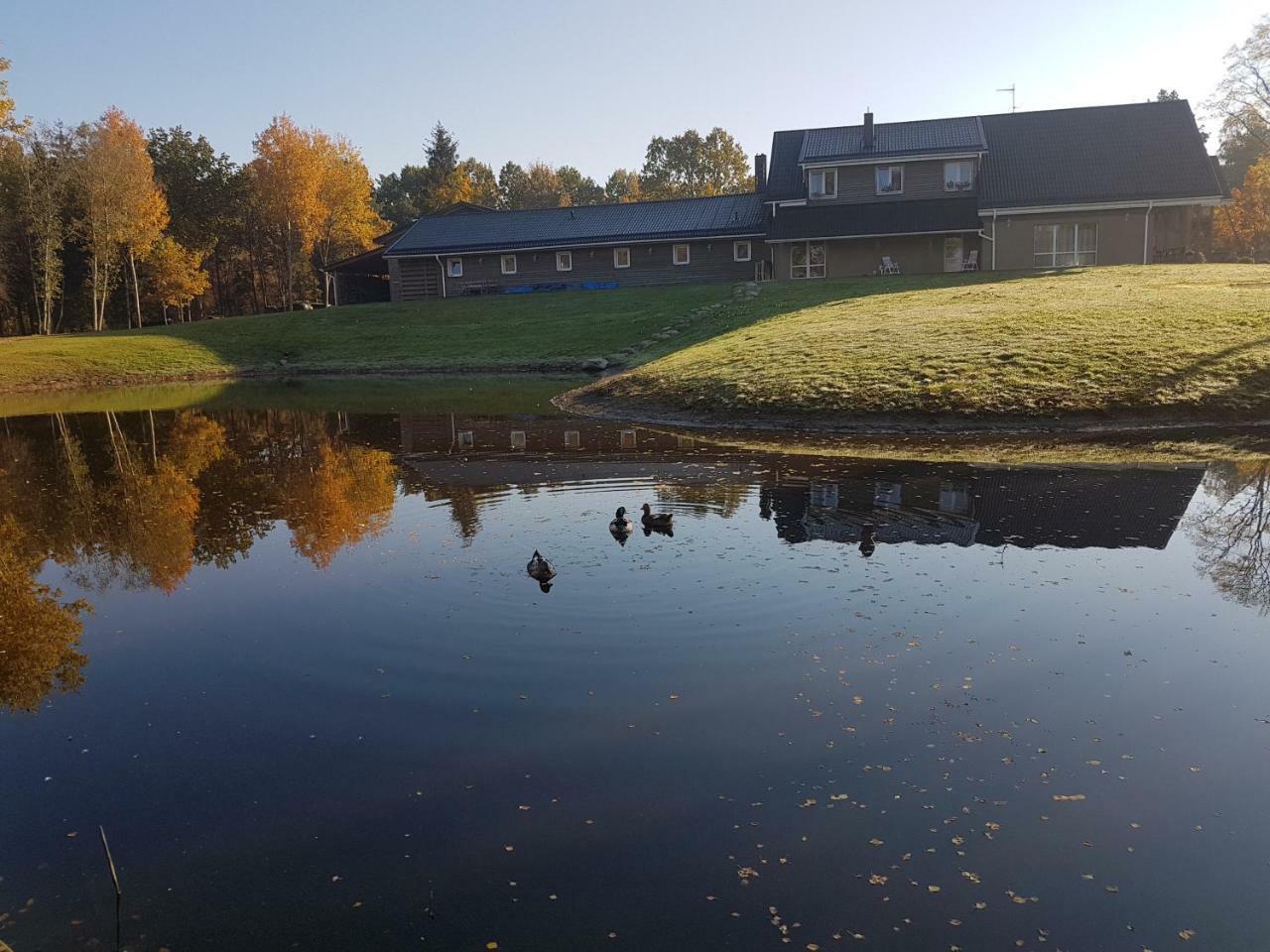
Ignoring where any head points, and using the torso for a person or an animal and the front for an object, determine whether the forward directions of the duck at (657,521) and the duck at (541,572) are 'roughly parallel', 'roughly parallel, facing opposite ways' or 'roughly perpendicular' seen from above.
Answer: roughly perpendicular

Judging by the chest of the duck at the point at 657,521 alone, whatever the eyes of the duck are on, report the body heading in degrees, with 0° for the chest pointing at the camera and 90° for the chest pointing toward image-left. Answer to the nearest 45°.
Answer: approximately 90°
